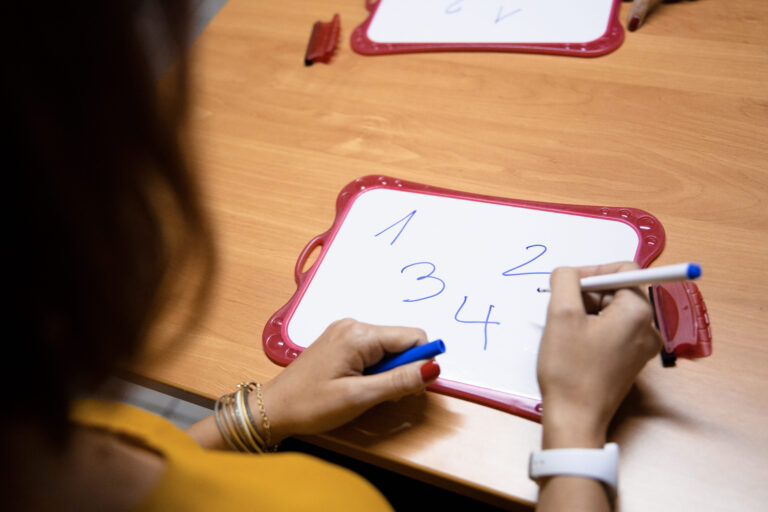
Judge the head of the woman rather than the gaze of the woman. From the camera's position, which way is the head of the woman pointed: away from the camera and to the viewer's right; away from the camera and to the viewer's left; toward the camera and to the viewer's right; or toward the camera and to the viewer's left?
away from the camera and to the viewer's right

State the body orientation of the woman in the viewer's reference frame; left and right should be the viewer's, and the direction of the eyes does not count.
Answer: facing away from the viewer and to the right of the viewer

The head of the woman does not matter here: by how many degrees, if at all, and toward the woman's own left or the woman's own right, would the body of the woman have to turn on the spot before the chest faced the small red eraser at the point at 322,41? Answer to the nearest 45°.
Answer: approximately 45° to the woman's own left
